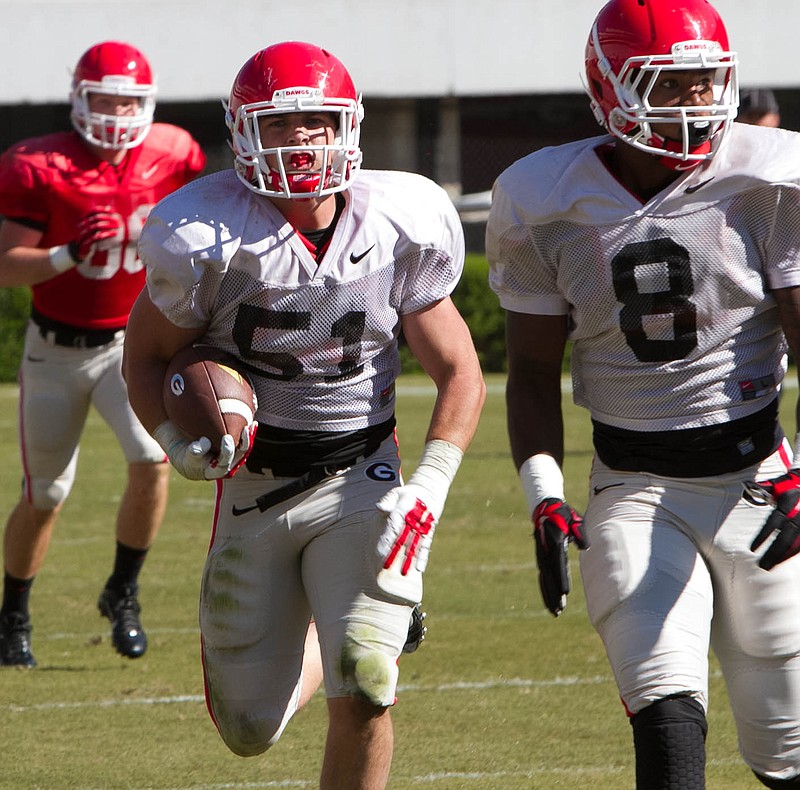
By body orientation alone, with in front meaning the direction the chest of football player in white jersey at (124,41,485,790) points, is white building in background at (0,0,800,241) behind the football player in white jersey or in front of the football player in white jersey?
behind

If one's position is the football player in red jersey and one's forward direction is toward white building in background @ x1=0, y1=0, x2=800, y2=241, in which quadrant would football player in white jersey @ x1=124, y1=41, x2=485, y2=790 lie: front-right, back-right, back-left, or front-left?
back-right

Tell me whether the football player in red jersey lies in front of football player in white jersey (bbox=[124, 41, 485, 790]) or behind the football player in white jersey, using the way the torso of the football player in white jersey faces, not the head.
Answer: behind

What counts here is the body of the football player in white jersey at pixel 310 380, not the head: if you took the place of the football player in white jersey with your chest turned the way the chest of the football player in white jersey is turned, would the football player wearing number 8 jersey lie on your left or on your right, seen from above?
on your left

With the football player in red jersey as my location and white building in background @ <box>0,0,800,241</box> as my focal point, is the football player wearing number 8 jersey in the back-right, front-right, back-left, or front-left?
back-right

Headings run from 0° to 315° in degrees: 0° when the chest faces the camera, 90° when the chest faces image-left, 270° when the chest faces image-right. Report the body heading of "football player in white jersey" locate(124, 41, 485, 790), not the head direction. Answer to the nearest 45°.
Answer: approximately 0°

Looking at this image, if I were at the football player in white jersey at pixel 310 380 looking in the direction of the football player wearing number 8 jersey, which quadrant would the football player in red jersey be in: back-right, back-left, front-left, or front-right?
back-left

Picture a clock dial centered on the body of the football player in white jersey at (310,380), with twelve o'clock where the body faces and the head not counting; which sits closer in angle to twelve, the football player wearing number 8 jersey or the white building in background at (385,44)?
the football player wearing number 8 jersey

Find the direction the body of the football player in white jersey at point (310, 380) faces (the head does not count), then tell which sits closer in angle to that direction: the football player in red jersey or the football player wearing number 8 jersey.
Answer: the football player wearing number 8 jersey
